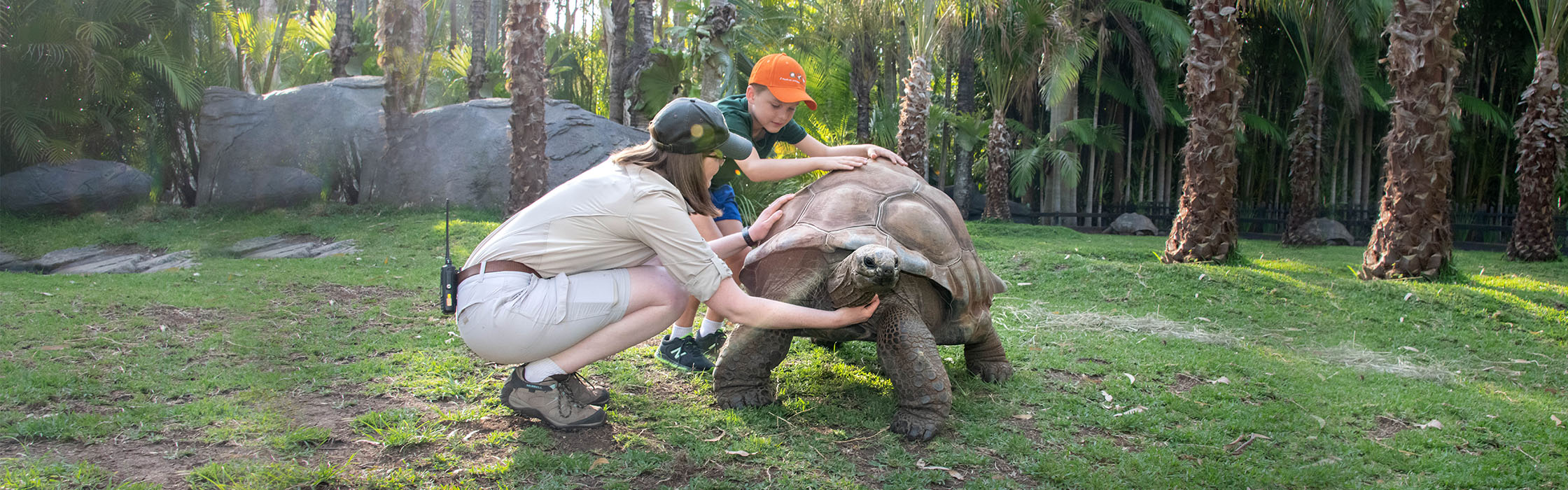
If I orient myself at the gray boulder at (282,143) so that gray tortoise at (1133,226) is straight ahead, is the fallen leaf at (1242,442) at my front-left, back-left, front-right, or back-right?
front-right

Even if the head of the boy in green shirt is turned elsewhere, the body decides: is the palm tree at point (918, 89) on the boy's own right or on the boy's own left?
on the boy's own left

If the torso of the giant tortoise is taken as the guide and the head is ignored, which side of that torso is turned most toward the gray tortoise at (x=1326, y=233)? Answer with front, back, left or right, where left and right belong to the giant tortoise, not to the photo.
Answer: back

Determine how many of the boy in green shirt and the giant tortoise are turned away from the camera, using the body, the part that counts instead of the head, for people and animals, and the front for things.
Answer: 0

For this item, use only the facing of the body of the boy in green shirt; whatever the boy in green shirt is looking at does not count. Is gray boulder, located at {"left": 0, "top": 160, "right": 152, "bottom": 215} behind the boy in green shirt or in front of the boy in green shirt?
behind

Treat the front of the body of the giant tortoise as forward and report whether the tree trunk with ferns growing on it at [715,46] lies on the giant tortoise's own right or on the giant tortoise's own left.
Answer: on the giant tortoise's own right

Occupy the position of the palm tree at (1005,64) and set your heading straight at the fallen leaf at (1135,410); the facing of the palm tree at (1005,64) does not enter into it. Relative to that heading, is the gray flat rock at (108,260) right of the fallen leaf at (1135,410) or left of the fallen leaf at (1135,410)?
right

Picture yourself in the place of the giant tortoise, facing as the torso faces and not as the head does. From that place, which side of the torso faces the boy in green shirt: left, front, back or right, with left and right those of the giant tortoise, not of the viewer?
right

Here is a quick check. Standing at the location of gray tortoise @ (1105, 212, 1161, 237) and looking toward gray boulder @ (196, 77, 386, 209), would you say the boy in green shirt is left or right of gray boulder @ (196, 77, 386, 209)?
left

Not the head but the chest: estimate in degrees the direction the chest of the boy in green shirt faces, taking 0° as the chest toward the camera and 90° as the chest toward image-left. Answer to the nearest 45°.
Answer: approximately 315°

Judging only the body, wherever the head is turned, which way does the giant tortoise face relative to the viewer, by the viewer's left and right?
facing the viewer and to the left of the viewer

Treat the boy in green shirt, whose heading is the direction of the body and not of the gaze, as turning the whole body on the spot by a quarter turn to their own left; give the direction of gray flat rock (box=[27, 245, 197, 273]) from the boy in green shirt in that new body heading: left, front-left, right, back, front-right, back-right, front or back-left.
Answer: left

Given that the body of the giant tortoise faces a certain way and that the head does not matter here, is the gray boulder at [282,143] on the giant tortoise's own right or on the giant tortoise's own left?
on the giant tortoise's own right

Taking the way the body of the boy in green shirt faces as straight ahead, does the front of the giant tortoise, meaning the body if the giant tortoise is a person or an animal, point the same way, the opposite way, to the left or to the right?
to the right
